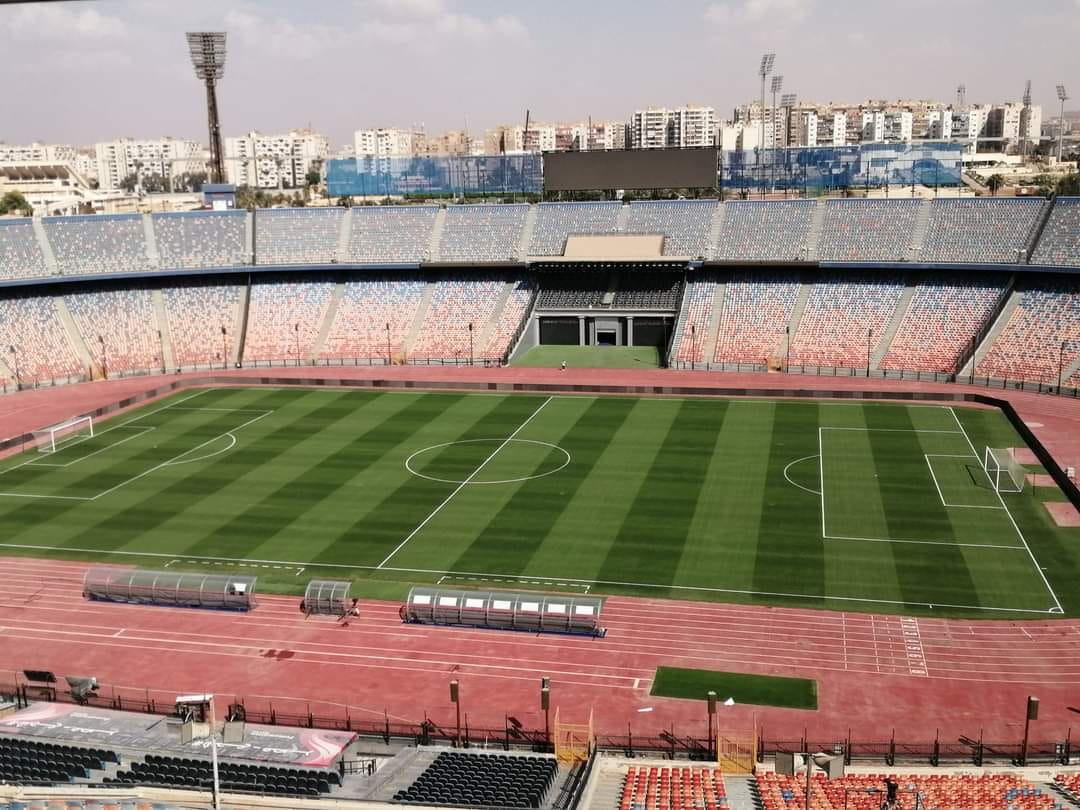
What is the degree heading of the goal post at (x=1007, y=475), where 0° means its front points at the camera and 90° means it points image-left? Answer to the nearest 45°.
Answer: approximately 90°
